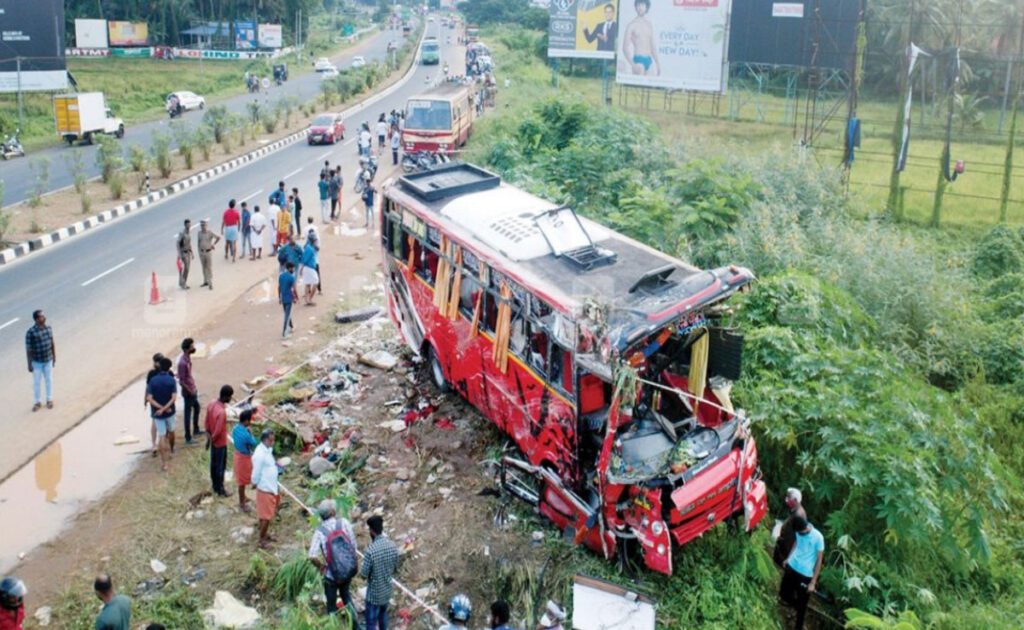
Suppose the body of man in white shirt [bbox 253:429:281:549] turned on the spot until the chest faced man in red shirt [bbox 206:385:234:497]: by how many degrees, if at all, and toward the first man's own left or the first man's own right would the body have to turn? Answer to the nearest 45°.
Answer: approximately 90° to the first man's own left

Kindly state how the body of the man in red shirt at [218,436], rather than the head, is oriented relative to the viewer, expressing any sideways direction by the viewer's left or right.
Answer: facing to the right of the viewer

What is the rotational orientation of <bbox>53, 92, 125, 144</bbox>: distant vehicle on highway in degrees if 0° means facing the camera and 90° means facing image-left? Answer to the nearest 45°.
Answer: approximately 225°

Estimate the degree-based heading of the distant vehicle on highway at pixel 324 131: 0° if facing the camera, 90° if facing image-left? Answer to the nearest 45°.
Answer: approximately 45°

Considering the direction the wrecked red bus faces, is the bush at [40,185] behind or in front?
behind

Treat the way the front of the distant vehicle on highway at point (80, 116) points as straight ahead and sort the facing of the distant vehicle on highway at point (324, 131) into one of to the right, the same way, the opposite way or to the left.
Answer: the opposite way
